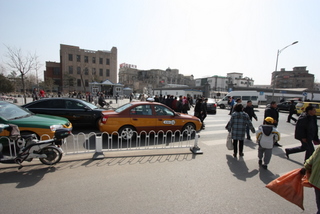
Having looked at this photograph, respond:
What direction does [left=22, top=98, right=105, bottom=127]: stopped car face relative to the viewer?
to the viewer's right

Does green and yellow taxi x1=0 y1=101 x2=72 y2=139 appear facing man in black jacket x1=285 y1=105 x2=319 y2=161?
yes

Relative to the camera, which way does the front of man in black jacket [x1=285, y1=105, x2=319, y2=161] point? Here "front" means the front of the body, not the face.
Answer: to the viewer's right

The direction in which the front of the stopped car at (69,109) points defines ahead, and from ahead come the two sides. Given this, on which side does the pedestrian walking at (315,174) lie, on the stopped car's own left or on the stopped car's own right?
on the stopped car's own right

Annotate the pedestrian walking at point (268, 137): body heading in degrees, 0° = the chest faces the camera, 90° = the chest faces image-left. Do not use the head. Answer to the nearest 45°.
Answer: approximately 180°
